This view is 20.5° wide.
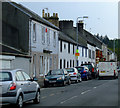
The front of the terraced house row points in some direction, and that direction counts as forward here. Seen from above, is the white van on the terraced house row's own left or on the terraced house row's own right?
on the terraced house row's own left

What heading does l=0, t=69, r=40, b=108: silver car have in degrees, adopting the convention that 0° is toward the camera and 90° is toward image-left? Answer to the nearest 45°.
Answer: approximately 225°

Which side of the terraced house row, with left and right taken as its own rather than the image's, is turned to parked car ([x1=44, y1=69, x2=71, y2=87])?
front

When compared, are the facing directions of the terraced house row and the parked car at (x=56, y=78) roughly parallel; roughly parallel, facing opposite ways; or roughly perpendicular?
roughly perpendicular

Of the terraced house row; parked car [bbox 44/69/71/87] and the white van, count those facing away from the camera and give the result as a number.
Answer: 1

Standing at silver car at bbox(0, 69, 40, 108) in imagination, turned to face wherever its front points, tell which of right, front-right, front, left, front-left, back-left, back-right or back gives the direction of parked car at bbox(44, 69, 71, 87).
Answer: front-left

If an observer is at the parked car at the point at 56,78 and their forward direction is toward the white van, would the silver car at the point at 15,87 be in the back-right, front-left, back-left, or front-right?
back-right
